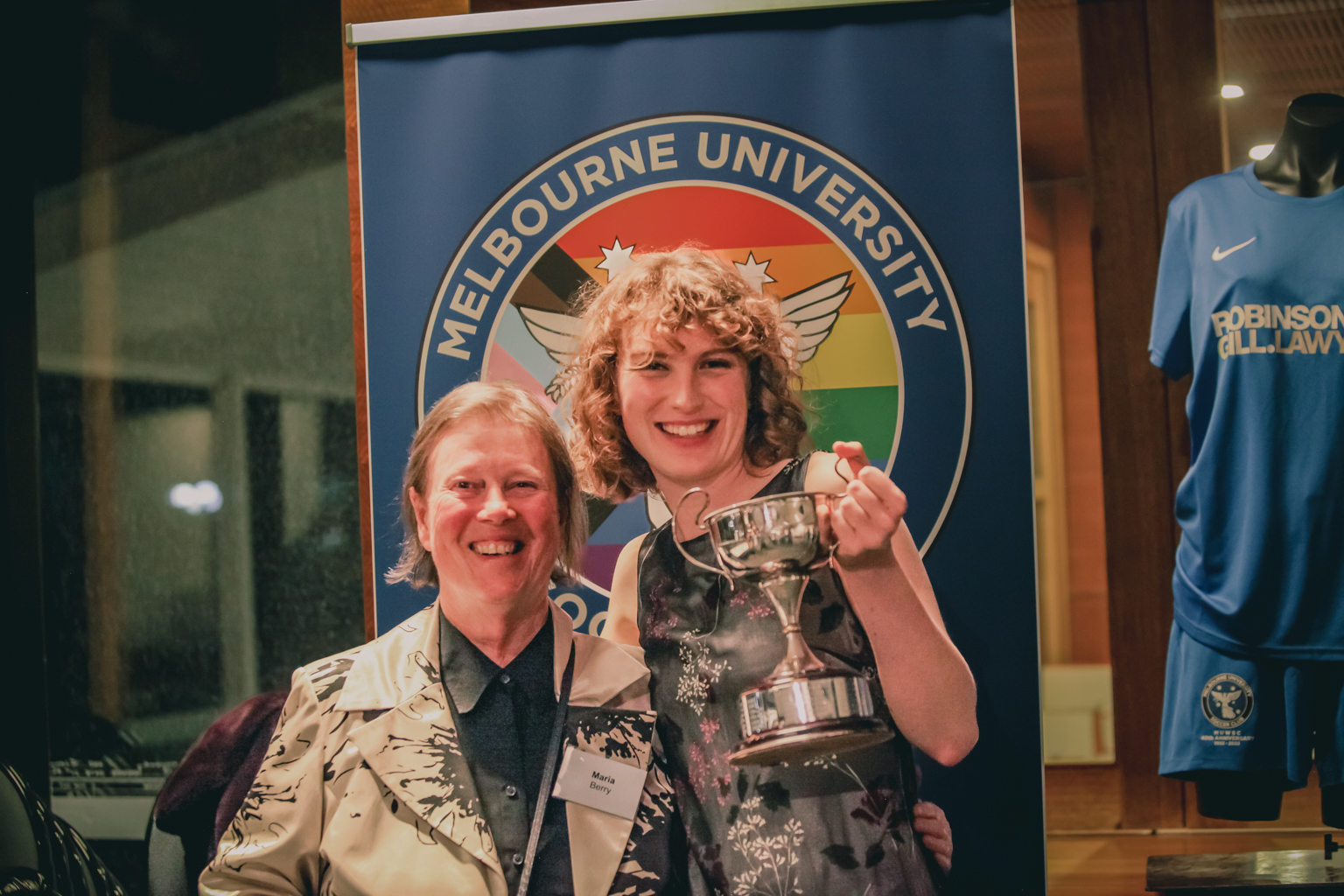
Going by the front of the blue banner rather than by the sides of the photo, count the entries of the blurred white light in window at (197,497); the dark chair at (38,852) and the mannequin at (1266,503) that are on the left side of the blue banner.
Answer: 1

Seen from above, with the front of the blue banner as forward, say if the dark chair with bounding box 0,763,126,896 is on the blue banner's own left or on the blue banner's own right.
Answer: on the blue banner's own right

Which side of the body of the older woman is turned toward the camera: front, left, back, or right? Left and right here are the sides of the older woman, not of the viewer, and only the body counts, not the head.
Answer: front

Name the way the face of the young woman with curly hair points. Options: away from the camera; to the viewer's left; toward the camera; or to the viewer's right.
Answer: toward the camera

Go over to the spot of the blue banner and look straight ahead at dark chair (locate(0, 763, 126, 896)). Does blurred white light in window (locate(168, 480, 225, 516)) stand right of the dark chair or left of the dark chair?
right

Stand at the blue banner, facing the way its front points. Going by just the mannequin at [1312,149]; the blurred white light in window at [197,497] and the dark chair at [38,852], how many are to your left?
1

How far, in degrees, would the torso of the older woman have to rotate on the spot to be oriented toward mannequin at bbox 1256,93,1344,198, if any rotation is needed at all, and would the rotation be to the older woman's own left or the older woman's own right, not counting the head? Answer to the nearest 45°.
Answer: approximately 90° to the older woman's own left

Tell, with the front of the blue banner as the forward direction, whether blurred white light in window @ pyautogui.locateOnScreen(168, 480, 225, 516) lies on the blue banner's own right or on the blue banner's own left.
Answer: on the blue banner's own right

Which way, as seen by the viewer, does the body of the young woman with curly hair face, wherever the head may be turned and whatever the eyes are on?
toward the camera

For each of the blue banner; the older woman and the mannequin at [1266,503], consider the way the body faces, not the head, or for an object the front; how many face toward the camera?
3

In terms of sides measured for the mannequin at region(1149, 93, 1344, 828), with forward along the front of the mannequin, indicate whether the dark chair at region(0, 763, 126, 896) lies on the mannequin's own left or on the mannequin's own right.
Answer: on the mannequin's own right

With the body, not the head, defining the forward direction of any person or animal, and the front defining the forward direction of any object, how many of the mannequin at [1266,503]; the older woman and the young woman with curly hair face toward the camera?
3

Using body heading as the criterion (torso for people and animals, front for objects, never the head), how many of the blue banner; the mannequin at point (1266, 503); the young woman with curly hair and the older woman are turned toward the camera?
4

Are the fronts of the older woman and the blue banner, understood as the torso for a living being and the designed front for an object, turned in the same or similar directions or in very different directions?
same or similar directions

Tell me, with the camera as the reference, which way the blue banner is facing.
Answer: facing the viewer

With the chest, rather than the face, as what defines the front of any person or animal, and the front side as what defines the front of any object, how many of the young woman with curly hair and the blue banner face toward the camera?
2
